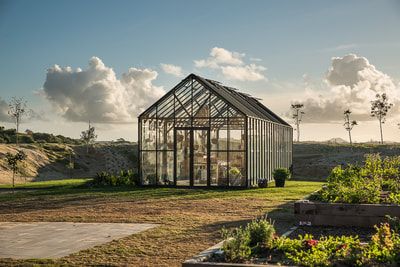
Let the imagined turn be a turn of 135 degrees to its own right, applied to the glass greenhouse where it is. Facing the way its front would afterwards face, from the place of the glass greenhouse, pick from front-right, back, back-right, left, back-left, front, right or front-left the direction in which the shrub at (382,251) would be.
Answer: back-left

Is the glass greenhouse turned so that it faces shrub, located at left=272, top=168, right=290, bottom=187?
no

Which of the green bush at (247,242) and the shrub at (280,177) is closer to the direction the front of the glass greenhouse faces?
the green bush

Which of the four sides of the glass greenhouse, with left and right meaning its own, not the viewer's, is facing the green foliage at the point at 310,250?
front

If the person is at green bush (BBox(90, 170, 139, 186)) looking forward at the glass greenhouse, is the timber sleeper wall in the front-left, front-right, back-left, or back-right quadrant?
front-right

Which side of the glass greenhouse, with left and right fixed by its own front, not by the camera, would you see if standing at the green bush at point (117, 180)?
right

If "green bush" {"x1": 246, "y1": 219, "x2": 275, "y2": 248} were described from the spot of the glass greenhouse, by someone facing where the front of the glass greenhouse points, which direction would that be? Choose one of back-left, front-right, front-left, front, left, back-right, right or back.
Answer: front

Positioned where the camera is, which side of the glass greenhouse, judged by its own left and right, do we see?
front

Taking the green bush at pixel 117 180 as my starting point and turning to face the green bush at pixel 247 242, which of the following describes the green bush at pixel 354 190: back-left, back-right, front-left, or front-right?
front-left

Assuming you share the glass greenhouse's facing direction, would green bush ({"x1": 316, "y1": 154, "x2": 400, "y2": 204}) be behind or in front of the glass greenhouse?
in front

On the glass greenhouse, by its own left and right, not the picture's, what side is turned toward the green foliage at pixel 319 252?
front
